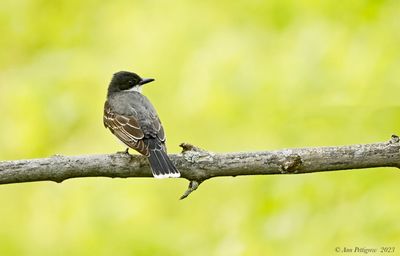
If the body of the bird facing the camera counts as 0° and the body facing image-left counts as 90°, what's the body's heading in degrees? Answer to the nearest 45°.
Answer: approximately 135°
